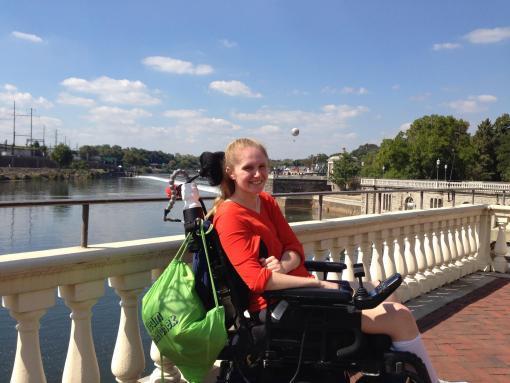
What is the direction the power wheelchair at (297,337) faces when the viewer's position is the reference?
facing to the right of the viewer
